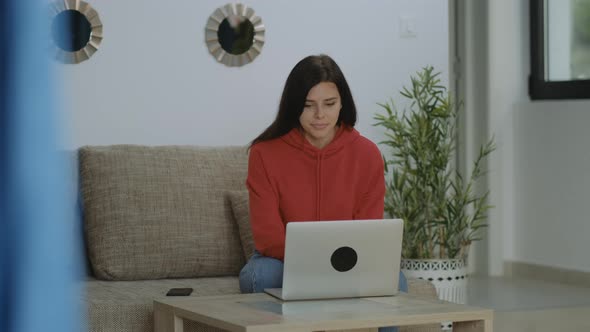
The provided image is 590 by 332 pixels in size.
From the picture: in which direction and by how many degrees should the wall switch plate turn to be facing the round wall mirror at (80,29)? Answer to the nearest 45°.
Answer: approximately 45° to its right

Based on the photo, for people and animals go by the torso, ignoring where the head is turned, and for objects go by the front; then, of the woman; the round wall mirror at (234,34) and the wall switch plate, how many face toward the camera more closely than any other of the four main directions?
3

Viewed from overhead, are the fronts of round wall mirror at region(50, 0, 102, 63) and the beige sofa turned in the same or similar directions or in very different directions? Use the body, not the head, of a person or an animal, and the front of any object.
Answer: same or similar directions

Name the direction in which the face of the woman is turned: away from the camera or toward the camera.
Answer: toward the camera

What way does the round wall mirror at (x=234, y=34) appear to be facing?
toward the camera

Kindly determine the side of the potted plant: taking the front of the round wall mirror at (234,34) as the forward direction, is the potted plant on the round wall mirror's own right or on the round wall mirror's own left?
on the round wall mirror's own left

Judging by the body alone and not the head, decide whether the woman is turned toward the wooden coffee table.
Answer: yes

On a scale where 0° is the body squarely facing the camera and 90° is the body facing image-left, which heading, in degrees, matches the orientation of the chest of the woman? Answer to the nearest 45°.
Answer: approximately 0°

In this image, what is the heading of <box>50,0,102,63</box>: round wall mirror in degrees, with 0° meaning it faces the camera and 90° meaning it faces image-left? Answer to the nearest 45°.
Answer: approximately 0°

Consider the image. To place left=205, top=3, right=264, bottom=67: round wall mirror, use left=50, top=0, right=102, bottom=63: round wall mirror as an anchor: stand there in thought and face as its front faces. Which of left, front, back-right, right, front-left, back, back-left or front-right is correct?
left

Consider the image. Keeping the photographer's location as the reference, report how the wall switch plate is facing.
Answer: facing the viewer

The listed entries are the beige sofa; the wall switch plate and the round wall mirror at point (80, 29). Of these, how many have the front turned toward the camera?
3
